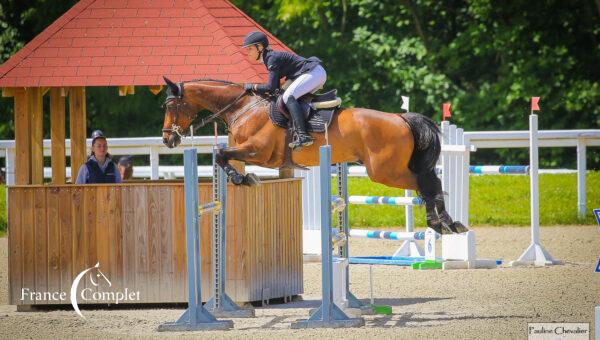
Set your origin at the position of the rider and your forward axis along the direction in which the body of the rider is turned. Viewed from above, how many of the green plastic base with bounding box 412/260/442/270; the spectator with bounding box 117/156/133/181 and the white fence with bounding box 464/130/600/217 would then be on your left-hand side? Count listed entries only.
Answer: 0

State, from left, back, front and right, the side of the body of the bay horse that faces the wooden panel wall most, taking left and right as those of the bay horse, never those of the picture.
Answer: front

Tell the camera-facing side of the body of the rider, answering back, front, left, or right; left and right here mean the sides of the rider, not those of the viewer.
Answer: left

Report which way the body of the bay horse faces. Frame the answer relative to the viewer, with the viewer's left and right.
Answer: facing to the left of the viewer

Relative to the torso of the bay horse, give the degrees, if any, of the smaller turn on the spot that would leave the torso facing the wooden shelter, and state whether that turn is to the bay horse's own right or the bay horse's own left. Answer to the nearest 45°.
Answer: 0° — it already faces it

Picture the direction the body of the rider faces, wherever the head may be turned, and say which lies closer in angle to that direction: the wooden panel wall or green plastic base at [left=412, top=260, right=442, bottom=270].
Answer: the wooden panel wall

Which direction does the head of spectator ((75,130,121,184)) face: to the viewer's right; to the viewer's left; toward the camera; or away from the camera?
toward the camera

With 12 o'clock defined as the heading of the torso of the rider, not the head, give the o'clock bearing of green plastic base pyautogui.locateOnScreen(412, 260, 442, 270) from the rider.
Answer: The green plastic base is roughly at 4 o'clock from the rider.

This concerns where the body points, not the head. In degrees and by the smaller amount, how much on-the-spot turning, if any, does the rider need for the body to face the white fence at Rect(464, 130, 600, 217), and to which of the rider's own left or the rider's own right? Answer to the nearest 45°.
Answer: approximately 135° to the rider's own right

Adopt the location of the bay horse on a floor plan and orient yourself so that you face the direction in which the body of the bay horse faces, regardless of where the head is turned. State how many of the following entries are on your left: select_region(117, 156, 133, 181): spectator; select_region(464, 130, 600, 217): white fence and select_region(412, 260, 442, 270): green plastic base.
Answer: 0

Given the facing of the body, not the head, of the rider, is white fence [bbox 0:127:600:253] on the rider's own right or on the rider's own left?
on the rider's own right

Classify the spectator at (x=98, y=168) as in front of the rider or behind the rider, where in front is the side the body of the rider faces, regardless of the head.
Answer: in front

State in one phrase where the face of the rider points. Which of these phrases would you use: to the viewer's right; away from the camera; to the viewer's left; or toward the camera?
to the viewer's left
